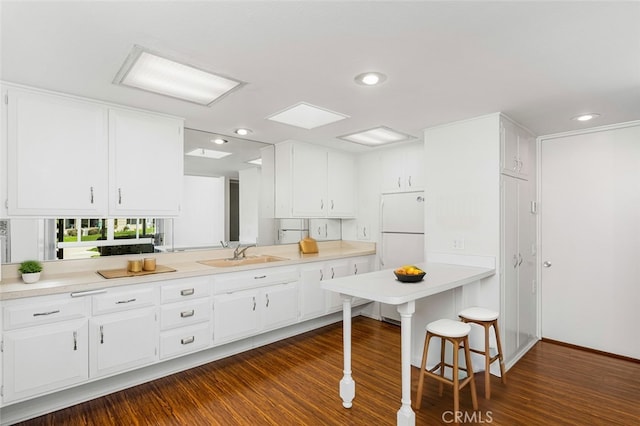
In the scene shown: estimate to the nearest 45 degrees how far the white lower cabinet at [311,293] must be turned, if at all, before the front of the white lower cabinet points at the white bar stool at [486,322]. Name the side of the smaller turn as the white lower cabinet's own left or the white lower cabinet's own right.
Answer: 0° — it already faces it

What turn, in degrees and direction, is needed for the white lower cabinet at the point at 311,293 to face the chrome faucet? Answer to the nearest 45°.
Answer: approximately 135° to its right

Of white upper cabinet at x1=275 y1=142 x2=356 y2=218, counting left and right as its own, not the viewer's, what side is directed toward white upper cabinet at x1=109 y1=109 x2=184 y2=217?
right

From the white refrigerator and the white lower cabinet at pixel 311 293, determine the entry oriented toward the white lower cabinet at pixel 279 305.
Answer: the white refrigerator

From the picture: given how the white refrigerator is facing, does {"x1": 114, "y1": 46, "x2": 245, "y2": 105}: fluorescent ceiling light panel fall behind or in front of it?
in front

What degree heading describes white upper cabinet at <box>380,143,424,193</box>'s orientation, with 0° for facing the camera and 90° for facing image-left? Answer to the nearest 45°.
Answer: approximately 45°

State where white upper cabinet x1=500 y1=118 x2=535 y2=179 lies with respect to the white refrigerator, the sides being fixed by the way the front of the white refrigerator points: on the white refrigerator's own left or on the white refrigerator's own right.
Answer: on the white refrigerator's own left

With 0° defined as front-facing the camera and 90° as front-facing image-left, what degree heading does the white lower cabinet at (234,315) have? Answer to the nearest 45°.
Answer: approximately 315°

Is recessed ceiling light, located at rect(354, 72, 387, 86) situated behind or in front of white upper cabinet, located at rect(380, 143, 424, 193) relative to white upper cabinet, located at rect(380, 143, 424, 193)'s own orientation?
in front

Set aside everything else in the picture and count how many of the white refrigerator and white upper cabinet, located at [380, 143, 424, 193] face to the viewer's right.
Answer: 0
